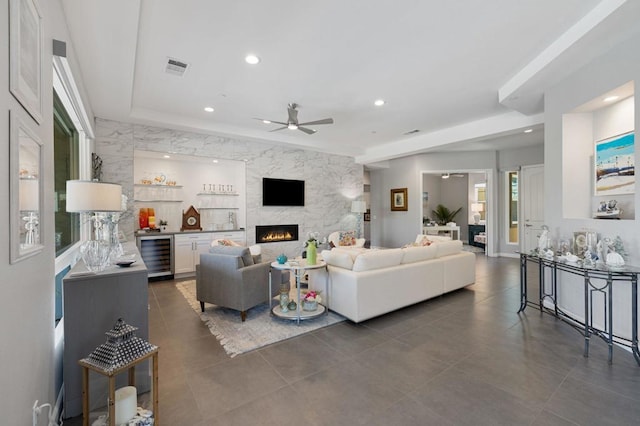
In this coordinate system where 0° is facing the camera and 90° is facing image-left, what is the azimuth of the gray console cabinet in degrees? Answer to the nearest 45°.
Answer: approximately 270°

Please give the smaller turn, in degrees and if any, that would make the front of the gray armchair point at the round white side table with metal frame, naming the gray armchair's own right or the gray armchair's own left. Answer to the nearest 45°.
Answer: approximately 90° to the gray armchair's own right

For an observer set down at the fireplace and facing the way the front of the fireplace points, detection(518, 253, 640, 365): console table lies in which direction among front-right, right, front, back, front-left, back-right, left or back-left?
front-left

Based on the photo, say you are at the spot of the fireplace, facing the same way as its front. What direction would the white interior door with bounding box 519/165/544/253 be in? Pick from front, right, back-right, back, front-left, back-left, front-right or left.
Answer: left

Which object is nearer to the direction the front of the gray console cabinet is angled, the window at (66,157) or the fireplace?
the fireplace

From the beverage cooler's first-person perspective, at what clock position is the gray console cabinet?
The gray console cabinet is roughly at 12 o'clock from the beverage cooler.

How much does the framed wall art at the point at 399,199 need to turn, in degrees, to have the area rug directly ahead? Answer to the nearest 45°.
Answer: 0° — it already faces it

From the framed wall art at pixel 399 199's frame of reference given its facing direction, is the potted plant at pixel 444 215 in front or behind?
behind

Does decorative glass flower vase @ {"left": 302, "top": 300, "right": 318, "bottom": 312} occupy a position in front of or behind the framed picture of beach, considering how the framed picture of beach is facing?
in front

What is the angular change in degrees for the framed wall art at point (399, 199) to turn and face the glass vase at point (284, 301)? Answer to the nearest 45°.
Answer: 0° — it already faces it

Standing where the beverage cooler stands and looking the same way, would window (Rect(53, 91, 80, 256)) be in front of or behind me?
in front
